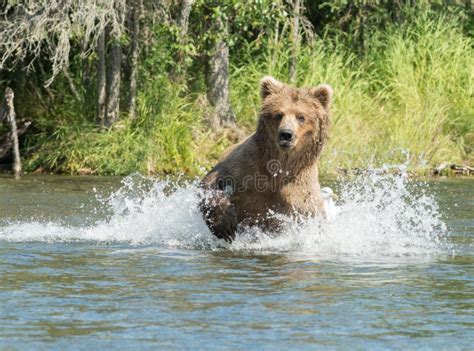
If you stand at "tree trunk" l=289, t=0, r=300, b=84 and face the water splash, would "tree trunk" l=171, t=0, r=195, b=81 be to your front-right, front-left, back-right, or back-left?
front-right

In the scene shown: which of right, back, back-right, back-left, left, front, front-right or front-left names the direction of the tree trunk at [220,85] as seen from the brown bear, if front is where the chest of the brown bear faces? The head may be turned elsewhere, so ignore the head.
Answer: back-left

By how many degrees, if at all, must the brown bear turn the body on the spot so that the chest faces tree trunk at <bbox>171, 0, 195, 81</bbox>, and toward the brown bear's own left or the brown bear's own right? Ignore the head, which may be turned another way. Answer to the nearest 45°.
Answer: approximately 135° to the brown bear's own left

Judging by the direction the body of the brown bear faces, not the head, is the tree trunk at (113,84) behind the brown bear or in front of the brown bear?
behind

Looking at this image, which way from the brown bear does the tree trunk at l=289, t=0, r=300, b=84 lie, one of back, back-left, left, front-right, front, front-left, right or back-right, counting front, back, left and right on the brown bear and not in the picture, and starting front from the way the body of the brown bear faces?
back-left

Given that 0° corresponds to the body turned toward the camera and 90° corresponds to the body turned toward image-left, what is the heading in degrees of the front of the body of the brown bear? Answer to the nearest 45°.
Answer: approximately 315°
